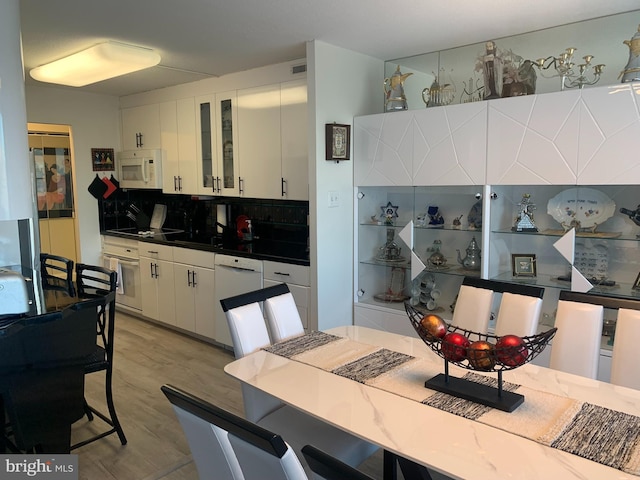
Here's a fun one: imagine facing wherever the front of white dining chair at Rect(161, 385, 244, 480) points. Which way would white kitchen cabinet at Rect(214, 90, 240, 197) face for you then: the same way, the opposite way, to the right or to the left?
the opposite way

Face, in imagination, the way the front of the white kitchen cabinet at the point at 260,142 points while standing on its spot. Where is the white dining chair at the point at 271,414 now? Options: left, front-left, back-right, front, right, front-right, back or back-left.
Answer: front-left

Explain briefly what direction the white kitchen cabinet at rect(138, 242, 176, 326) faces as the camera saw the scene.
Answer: facing the viewer and to the left of the viewer

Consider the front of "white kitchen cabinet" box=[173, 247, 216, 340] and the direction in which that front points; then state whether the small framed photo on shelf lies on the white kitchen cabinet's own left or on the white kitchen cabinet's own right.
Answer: on the white kitchen cabinet's own left

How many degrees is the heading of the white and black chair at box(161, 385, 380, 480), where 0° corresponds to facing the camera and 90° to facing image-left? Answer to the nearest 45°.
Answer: approximately 225°

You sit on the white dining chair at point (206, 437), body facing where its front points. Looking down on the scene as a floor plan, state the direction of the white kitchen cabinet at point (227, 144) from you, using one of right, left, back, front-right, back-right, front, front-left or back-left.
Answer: front-left

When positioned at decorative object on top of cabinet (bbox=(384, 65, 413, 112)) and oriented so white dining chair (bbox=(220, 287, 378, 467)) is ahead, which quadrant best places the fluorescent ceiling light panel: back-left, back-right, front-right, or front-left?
front-right

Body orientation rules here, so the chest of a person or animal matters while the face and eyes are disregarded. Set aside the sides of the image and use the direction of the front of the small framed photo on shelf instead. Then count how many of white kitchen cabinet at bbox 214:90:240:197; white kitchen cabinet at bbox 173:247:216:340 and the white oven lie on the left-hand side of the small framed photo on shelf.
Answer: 0

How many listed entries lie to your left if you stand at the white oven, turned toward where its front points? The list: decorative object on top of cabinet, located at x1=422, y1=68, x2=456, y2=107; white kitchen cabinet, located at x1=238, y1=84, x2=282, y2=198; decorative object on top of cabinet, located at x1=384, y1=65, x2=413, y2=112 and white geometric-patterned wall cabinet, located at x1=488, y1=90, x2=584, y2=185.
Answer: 4

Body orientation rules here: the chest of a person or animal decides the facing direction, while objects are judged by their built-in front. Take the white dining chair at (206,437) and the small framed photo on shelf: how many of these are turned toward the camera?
1

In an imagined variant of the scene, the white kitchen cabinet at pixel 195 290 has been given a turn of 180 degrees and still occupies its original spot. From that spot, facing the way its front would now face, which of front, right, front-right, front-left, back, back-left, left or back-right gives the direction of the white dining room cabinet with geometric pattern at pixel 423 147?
right

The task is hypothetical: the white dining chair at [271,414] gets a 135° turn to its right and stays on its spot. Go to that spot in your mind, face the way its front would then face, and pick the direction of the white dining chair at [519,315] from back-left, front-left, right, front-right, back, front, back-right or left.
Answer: back

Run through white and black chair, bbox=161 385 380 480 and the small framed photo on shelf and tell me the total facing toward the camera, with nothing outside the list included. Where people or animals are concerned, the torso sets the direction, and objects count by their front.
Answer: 1

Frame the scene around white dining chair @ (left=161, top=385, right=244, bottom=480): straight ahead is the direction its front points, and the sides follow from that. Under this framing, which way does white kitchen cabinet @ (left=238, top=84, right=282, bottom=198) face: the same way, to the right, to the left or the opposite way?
the opposite way

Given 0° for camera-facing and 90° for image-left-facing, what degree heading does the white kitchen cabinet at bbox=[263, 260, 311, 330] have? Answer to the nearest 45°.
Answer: approximately 45°

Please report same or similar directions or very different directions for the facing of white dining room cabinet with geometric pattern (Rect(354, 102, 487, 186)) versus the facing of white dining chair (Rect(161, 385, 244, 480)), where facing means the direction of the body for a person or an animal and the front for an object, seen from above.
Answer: very different directions

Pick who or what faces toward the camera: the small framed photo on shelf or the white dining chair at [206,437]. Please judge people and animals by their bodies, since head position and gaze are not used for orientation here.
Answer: the small framed photo on shelf

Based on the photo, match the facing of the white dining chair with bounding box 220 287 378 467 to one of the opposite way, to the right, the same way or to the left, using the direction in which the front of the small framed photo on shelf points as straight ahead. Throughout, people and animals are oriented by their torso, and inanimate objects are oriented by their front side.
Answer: to the left
